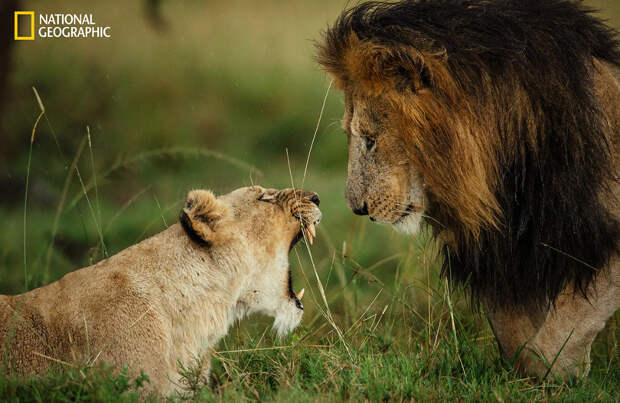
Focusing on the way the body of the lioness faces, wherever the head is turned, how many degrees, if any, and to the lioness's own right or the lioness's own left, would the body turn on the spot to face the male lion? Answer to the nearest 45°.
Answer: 0° — it already faces it

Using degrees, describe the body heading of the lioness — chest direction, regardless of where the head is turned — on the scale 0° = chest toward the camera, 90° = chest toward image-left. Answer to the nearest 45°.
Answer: approximately 270°

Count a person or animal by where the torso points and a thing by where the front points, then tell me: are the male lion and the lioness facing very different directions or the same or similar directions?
very different directions

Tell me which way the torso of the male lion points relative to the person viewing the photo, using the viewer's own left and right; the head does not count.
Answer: facing to the left of the viewer

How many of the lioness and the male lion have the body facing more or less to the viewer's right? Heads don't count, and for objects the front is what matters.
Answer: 1
